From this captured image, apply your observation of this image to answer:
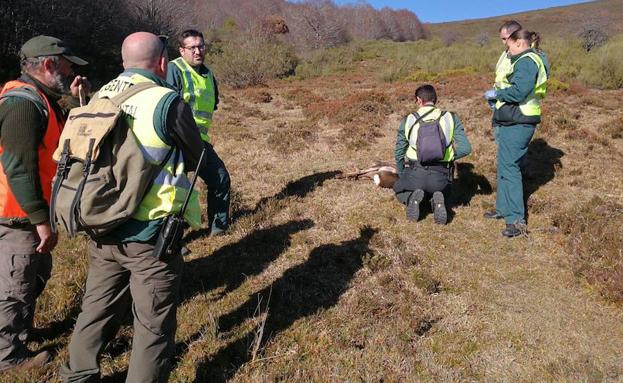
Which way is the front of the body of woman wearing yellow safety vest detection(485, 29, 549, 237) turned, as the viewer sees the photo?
to the viewer's left

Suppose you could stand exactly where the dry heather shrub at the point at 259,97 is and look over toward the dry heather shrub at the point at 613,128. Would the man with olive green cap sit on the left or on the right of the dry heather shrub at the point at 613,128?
right

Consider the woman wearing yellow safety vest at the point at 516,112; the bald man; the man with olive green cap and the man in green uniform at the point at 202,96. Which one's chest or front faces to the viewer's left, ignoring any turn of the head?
the woman wearing yellow safety vest

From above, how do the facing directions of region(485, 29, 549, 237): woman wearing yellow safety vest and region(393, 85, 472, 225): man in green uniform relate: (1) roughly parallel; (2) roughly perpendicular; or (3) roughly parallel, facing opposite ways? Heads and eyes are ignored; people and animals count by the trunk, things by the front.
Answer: roughly perpendicular

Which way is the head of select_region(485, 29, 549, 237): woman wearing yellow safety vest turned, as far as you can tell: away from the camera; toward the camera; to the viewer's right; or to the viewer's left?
to the viewer's left

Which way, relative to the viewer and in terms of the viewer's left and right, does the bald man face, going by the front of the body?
facing away from the viewer and to the right of the viewer

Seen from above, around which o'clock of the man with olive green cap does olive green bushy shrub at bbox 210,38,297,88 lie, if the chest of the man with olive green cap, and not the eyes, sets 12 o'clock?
The olive green bushy shrub is roughly at 10 o'clock from the man with olive green cap.

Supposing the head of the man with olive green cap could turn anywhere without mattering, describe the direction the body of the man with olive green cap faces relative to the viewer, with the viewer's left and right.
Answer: facing to the right of the viewer

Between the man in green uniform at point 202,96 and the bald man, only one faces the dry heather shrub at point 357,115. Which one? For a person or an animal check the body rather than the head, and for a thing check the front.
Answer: the bald man

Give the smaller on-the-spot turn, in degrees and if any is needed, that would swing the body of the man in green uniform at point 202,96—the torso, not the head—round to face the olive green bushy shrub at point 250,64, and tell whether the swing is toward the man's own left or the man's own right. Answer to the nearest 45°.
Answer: approximately 135° to the man's own left

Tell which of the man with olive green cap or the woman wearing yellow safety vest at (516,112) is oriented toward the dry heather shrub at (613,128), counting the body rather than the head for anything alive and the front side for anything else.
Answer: the man with olive green cap

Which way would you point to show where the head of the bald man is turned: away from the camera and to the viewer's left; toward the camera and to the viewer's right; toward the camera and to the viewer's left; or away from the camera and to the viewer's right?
away from the camera and to the viewer's right

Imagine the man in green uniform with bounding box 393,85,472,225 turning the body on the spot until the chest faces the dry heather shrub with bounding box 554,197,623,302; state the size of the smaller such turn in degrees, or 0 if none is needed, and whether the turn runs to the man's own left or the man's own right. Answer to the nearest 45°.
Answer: approximately 90° to the man's own right

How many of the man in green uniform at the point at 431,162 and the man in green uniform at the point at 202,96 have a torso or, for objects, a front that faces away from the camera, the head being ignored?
1

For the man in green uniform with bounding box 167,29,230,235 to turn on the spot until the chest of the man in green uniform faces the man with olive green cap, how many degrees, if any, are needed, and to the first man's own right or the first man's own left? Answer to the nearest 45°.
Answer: approximately 90° to the first man's own right

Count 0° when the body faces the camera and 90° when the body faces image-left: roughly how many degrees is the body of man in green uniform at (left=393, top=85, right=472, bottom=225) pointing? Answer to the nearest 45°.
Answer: approximately 180°

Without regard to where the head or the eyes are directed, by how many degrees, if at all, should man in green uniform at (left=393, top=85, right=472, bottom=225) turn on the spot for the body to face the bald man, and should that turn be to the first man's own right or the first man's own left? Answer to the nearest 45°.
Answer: approximately 180°
